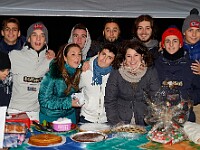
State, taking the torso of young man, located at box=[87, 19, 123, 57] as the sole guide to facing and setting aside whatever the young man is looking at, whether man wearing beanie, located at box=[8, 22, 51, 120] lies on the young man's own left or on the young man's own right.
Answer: on the young man's own right

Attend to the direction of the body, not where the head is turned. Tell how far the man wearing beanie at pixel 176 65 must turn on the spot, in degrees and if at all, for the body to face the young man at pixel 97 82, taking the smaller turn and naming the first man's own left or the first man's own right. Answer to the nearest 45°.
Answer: approximately 90° to the first man's own right

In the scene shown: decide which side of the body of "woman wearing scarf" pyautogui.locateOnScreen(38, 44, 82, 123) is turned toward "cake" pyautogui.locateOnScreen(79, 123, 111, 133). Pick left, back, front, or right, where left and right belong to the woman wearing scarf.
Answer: front

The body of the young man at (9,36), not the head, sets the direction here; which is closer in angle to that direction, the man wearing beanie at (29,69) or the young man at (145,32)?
the man wearing beanie

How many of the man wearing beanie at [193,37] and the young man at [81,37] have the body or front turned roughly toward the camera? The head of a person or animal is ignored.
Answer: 2

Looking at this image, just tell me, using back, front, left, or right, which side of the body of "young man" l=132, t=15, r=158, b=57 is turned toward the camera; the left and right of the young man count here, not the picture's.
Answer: front

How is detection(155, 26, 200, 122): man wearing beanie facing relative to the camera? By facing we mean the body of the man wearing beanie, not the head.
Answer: toward the camera

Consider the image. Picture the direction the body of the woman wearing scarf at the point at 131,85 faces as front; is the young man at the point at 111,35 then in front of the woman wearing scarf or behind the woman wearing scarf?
behind

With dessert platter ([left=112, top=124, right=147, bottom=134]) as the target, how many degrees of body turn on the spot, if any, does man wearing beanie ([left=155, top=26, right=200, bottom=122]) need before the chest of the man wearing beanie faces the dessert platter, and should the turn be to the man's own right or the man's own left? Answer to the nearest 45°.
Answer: approximately 45° to the man's own right

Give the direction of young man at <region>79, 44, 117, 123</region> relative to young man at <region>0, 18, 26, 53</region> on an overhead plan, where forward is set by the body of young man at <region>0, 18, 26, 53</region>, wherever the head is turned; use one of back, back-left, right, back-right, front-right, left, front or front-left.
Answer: front-left

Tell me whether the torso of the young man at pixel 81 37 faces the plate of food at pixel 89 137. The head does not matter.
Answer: yes

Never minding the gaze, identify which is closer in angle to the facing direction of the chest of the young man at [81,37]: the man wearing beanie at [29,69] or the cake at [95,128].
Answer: the cake

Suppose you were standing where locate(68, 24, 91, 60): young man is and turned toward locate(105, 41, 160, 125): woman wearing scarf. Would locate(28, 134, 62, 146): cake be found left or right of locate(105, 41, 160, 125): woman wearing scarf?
right

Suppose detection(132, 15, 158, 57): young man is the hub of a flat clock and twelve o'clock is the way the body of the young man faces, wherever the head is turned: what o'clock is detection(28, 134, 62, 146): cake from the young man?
The cake is roughly at 1 o'clock from the young man.

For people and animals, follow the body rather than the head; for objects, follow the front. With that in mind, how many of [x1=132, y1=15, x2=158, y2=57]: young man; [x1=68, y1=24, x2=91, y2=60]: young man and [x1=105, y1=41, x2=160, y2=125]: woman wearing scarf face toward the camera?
3

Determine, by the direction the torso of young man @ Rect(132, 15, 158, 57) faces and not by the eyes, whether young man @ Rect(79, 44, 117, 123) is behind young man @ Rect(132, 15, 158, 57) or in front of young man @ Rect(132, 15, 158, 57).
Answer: in front

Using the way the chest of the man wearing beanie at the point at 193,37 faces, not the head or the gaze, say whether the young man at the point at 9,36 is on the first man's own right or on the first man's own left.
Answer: on the first man's own right
